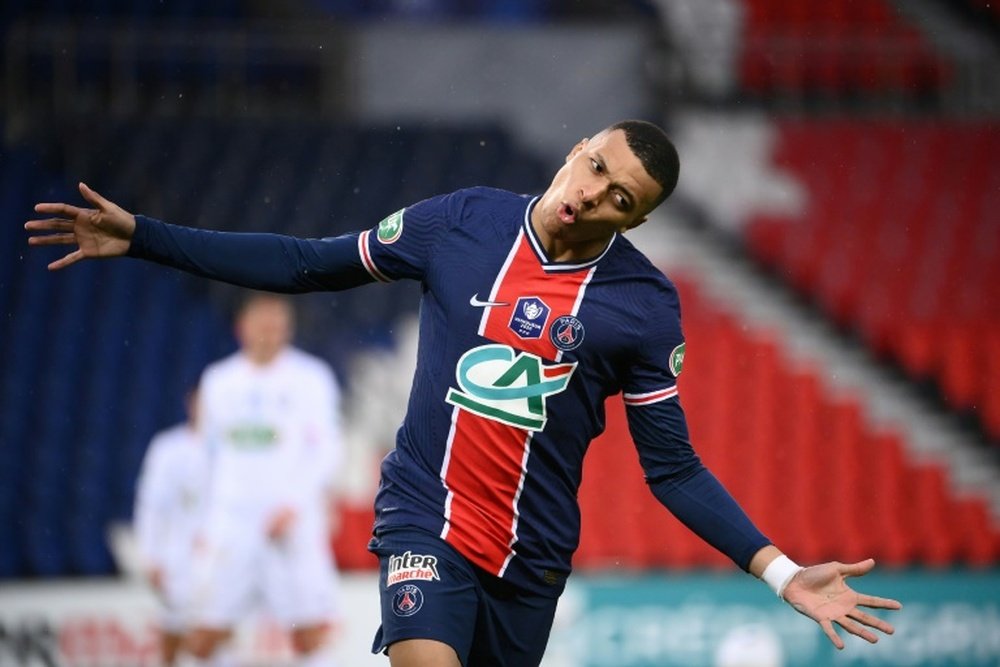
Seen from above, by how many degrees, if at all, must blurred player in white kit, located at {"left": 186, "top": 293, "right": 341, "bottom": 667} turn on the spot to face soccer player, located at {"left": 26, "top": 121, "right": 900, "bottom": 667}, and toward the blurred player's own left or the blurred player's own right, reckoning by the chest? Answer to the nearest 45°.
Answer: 0° — they already face them

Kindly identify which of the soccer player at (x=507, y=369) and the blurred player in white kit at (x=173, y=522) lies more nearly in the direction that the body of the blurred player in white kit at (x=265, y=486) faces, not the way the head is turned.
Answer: the soccer player

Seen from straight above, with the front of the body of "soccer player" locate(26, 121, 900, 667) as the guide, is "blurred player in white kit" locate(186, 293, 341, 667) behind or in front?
behind

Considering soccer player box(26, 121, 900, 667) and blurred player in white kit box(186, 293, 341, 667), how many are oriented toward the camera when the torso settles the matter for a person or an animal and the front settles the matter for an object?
2

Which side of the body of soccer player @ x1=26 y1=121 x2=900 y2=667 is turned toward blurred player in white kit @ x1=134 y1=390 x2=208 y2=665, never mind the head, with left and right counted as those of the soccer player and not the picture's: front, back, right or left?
back

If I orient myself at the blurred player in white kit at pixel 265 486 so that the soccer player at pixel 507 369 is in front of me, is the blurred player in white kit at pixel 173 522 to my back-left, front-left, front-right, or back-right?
back-right

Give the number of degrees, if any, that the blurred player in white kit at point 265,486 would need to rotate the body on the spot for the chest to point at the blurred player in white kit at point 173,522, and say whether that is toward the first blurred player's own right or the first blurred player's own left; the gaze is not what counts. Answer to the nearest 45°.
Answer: approximately 135° to the first blurred player's own right

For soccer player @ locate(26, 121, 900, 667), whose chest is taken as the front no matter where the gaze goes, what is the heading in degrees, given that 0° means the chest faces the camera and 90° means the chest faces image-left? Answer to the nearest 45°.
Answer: approximately 0°

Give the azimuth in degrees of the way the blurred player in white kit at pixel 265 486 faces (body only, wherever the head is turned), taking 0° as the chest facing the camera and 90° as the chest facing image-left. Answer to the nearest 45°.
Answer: approximately 0°
